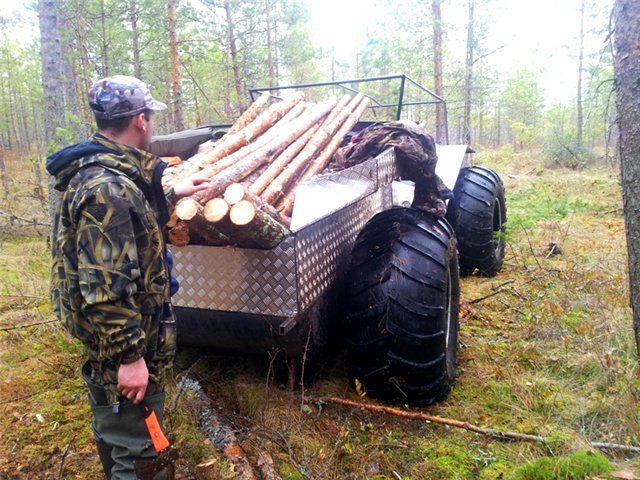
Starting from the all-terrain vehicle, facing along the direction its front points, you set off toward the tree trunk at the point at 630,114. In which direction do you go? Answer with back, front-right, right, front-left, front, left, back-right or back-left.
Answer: front-right

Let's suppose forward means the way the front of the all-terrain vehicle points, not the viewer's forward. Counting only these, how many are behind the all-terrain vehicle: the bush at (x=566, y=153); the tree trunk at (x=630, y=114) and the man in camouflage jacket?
1

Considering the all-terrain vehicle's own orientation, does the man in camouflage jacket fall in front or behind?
behind

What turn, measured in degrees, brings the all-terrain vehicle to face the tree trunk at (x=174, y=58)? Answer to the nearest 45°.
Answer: approximately 45° to its left

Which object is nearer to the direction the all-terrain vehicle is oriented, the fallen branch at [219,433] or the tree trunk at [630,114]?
the tree trunk

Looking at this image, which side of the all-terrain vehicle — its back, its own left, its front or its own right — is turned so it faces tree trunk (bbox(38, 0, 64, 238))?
left

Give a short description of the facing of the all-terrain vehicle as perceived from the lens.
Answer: facing away from the viewer and to the right of the viewer
